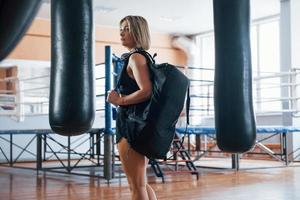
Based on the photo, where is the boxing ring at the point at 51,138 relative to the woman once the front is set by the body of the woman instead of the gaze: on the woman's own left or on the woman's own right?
on the woman's own right

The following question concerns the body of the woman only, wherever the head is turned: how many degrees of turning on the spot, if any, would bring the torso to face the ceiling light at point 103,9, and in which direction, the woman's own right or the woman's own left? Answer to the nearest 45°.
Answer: approximately 90° to the woman's own right

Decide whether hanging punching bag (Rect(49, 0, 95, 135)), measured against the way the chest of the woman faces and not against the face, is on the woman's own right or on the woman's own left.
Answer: on the woman's own left

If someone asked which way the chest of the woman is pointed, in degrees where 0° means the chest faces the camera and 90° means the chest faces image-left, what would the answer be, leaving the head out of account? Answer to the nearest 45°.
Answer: approximately 90°

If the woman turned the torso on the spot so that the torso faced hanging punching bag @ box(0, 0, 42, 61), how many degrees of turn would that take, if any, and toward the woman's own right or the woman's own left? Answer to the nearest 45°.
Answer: approximately 90° to the woman's own left

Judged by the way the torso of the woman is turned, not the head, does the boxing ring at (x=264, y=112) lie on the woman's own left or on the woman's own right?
on the woman's own right

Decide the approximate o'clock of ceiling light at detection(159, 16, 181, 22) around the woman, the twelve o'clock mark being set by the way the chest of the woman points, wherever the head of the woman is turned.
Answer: The ceiling light is roughly at 3 o'clock from the woman.

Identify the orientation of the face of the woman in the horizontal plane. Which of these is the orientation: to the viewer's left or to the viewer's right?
to the viewer's left
